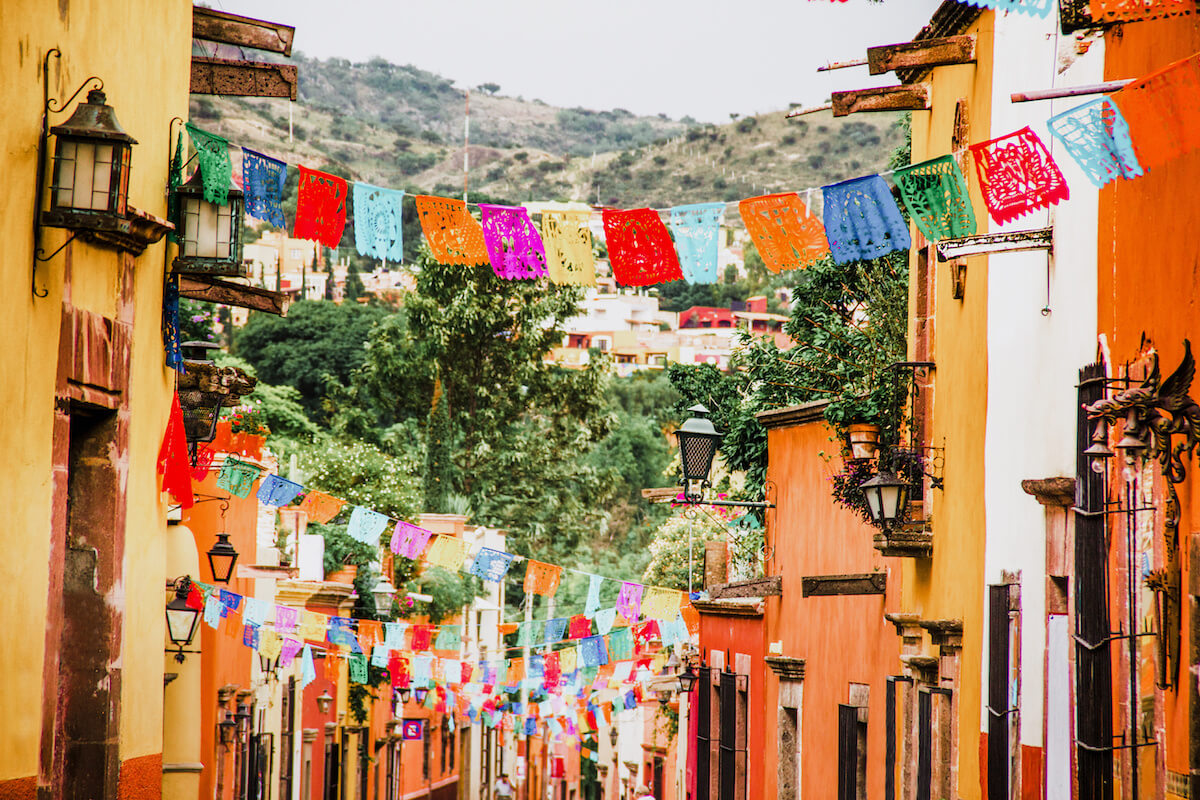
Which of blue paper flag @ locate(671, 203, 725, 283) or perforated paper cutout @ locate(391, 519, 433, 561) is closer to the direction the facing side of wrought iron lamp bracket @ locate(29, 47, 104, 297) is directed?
the blue paper flag

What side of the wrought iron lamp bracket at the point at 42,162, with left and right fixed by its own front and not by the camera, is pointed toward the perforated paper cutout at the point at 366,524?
left

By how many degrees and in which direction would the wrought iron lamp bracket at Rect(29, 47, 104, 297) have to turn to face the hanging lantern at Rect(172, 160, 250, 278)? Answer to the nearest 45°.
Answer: approximately 45° to its left

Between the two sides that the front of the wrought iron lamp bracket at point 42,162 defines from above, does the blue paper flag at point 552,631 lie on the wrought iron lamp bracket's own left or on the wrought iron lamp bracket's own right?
on the wrought iron lamp bracket's own left

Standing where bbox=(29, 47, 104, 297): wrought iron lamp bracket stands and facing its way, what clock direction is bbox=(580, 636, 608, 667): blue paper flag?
The blue paper flag is roughly at 10 o'clock from the wrought iron lamp bracket.

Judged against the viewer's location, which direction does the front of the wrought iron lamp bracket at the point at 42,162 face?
facing to the right of the viewer

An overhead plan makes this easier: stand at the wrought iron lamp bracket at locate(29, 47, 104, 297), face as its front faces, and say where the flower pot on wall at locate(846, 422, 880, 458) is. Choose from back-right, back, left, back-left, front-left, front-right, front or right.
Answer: front-left

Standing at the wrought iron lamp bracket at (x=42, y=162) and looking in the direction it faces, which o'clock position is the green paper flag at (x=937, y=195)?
The green paper flag is roughly at 12 o'clock from the wrought iron lamp bracket.

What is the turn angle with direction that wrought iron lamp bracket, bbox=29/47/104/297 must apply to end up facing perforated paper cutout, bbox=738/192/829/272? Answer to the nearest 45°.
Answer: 0° — it already faces it

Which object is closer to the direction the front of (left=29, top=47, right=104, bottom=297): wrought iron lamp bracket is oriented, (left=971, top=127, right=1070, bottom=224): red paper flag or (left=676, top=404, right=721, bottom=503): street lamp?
the red paper flag

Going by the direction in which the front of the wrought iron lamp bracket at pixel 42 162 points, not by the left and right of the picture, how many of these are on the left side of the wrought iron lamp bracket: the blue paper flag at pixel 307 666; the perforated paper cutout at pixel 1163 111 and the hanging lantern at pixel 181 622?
2

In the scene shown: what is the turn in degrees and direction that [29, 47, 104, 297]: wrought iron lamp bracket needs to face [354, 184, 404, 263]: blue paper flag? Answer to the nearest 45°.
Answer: approximately 45° to its left
